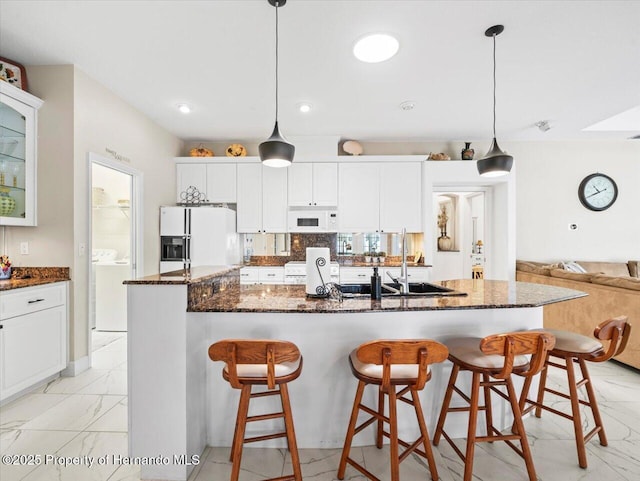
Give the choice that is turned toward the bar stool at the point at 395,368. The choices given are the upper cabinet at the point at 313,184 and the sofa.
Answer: the upper cabinet

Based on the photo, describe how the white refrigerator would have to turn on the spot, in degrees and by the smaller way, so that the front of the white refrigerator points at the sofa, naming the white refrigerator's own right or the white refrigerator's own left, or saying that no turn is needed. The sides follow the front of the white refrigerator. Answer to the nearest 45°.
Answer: approximately 45° to the white refrigerator's own left

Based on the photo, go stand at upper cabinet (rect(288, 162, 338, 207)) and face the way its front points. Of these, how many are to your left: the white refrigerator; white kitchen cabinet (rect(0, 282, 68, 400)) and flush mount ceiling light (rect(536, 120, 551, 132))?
1

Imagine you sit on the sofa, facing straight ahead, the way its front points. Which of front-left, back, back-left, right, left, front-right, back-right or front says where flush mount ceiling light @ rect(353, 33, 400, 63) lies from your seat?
back

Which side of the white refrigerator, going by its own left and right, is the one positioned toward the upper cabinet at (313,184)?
left

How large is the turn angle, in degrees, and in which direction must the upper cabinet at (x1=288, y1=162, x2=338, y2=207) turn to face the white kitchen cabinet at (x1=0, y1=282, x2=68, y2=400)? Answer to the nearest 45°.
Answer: approximately 45° to its right

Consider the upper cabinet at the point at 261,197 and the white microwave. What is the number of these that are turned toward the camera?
2

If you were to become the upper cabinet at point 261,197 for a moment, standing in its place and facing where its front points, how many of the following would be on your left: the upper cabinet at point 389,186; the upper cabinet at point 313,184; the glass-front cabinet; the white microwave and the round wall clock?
4

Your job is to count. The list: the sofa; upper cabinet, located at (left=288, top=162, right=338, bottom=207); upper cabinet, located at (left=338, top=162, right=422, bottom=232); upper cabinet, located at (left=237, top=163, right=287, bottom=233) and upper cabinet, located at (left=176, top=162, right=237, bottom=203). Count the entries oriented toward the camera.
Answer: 4

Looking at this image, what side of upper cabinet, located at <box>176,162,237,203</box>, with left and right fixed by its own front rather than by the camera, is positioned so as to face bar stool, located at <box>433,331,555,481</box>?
front
